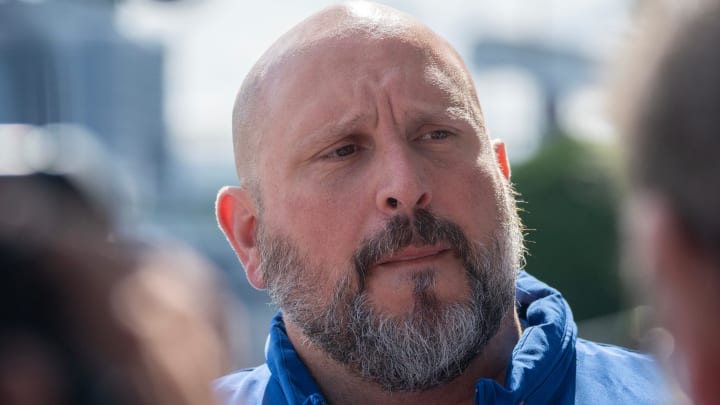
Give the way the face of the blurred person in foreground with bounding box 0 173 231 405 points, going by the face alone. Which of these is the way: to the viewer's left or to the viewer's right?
to the viewer's right

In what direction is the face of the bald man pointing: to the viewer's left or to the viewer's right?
to the viewer's right
